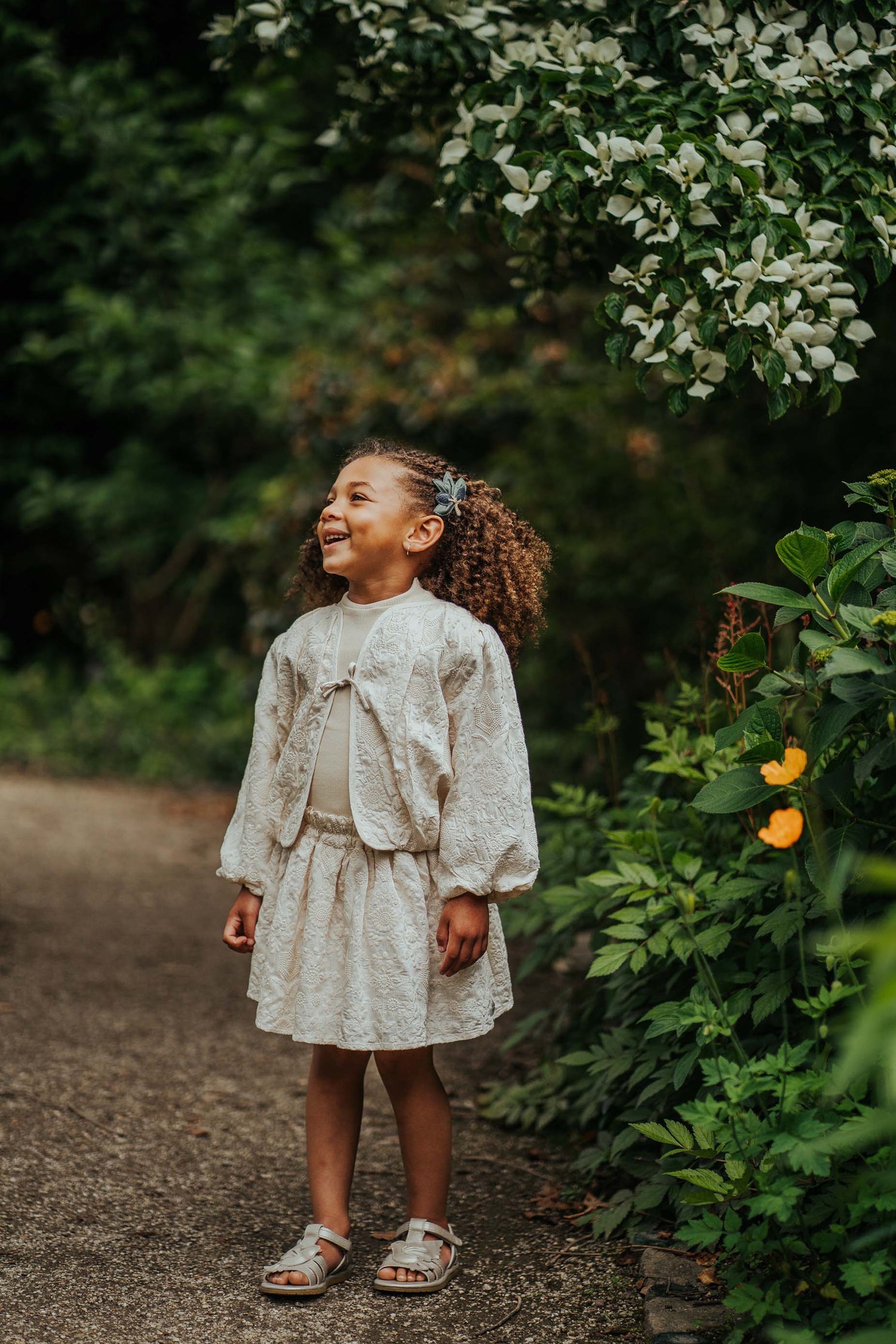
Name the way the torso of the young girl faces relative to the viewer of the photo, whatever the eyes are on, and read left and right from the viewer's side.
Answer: facing the viewer and to the left of the viewer

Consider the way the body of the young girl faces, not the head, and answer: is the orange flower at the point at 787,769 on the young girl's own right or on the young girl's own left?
on the young girl's own left

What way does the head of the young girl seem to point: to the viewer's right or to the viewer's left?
to the viewer's left
